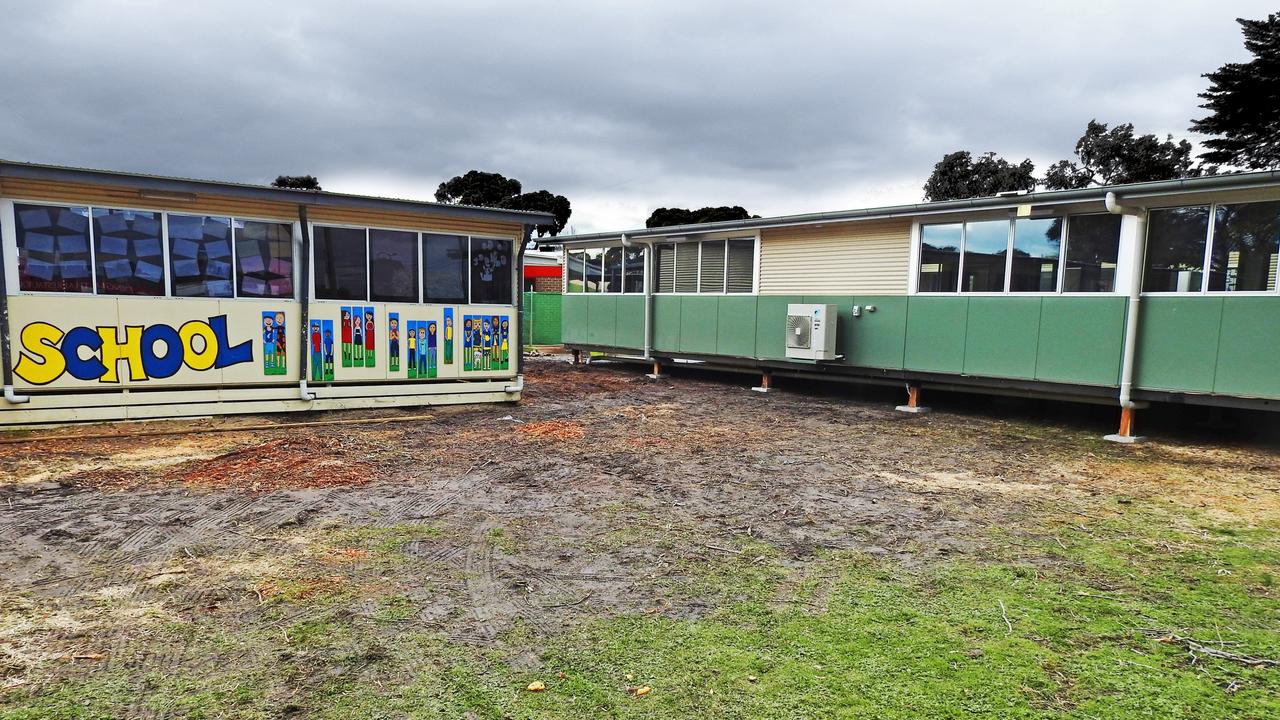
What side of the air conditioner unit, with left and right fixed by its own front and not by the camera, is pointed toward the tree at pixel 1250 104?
back

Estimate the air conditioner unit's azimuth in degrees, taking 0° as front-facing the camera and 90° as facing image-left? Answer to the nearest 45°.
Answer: approximately 45°

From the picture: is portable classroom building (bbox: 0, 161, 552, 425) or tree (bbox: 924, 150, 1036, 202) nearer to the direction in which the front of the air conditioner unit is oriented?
the portable classroom building

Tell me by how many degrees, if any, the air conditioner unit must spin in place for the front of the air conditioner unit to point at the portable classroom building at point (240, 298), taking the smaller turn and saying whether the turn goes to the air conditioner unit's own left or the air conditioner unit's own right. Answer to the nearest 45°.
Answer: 0° — it already faces it

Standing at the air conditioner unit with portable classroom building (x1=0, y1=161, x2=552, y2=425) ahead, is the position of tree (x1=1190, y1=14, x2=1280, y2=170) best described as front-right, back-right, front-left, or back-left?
back-right

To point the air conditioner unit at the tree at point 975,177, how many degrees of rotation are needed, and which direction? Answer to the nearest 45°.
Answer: approximately 135° to its right

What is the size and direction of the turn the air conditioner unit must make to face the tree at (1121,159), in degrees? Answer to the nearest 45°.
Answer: approximately 180°
